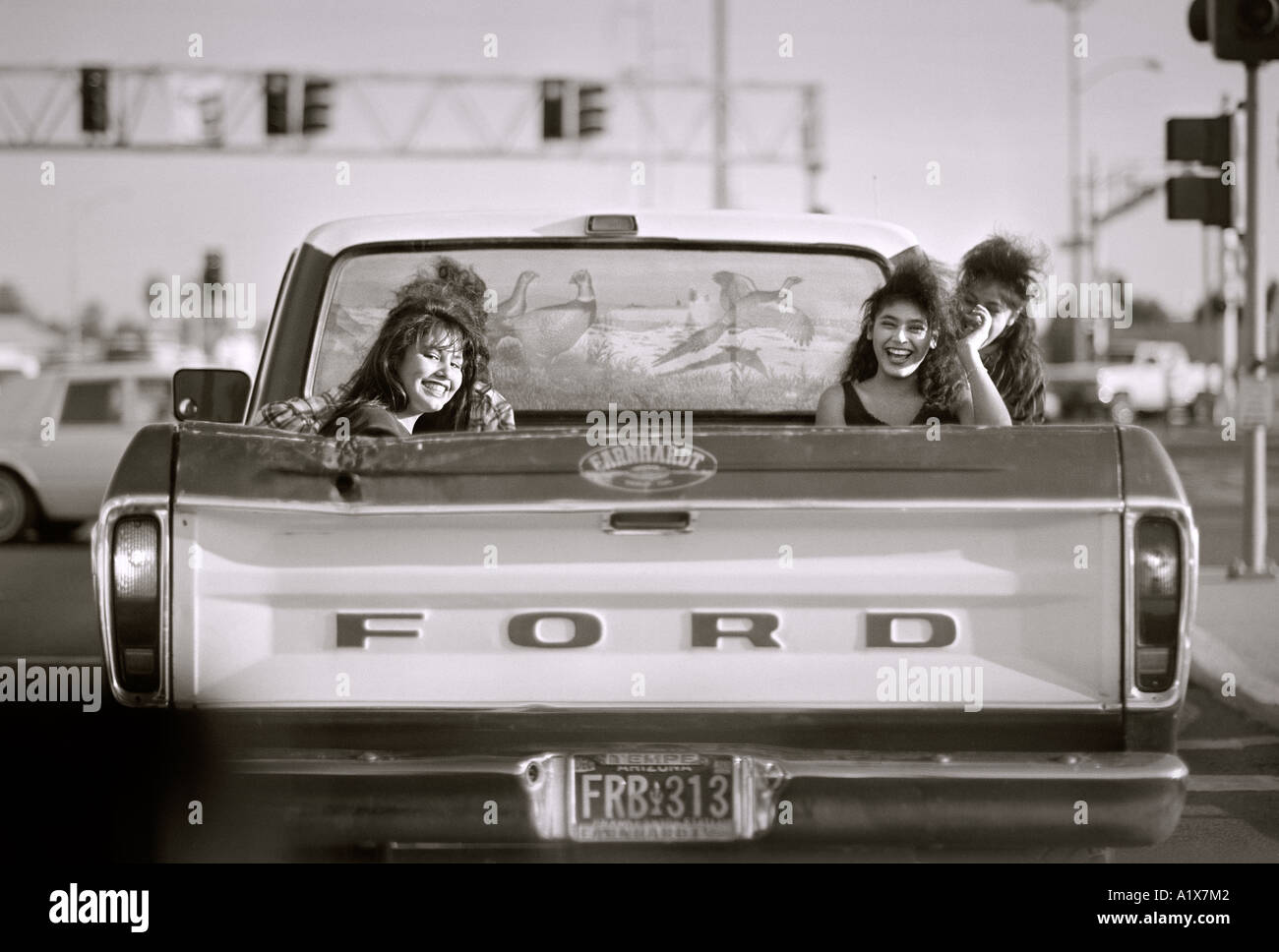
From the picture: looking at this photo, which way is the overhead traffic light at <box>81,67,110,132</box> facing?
toward the camera

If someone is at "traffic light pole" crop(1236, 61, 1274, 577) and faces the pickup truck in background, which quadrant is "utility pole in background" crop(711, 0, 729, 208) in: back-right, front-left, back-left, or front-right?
front-left

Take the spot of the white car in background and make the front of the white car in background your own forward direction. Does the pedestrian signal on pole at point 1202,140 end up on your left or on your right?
on your right

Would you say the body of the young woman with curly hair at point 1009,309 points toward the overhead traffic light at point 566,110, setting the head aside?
no

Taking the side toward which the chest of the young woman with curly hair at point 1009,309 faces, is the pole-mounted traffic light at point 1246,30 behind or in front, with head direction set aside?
behind

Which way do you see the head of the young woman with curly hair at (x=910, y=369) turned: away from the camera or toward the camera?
toward the camera

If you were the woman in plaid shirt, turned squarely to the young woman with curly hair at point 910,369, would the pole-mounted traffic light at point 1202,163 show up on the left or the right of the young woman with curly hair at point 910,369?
left

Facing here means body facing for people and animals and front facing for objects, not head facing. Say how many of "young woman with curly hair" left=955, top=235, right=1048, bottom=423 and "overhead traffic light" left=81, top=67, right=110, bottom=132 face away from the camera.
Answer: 0

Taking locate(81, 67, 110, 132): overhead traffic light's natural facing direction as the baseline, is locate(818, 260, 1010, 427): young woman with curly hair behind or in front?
in front

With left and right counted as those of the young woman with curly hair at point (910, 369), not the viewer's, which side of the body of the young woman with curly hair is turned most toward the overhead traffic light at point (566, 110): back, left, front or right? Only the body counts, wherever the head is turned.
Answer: back

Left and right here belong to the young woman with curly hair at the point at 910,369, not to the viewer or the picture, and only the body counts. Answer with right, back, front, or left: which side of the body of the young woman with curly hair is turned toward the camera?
front

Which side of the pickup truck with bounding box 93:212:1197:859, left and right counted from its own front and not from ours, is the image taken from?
back

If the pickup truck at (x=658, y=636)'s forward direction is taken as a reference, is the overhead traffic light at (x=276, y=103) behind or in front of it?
in front

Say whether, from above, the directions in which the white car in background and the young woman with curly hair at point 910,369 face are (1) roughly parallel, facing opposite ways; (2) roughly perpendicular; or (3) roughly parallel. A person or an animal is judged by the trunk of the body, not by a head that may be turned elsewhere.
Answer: roughly perpendicular

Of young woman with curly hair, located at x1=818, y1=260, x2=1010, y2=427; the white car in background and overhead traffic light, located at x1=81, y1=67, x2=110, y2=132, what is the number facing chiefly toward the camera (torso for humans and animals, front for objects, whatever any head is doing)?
2
